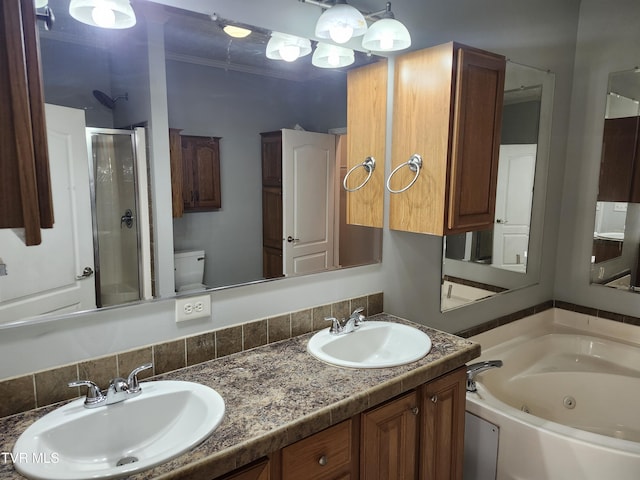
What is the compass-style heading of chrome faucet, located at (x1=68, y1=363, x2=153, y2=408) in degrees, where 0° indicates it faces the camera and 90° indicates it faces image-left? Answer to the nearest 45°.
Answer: approximately 315°

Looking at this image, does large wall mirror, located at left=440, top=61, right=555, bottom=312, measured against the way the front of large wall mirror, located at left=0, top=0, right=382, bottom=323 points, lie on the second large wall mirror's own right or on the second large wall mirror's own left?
on the second large wall mirror's own left

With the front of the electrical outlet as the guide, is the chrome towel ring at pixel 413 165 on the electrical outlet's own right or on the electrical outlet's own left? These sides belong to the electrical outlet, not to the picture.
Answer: on the electrical outlet's own left

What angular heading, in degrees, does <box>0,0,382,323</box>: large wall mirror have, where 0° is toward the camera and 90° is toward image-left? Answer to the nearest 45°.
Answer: approximately 315°

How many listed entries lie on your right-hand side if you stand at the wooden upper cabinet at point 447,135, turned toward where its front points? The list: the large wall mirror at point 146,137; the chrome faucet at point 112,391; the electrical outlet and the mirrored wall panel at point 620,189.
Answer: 3

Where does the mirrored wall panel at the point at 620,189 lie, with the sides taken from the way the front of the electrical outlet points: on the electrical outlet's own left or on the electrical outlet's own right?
on the electrical outlet's own left

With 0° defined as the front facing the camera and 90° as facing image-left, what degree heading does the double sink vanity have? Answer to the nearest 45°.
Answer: approximately 315°

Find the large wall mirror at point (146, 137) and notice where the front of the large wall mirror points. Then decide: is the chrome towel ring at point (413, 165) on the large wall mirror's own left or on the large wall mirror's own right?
on the large wall mirror's own left
